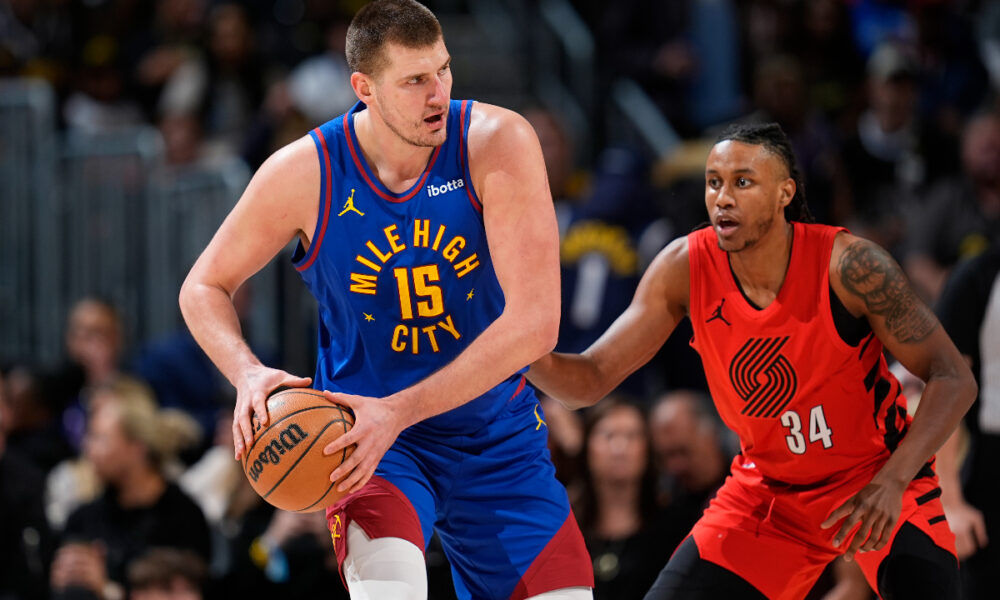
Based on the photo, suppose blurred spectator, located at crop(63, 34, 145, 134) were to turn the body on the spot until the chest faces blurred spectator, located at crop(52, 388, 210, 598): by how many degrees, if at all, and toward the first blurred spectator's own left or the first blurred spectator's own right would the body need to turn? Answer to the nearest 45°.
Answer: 0° — they already face them

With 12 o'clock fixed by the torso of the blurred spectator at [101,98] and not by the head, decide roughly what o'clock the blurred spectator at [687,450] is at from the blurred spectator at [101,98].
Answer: the blurred spectator at [687,450] is roughly at 11 o'clock from the blurred spectator at [101,98].

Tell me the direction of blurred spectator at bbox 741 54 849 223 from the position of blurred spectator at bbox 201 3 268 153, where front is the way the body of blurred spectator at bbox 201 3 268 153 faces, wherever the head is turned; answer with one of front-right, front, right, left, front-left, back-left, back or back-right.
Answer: front-left

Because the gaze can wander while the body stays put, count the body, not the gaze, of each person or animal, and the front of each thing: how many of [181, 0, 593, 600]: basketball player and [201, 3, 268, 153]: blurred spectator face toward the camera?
2

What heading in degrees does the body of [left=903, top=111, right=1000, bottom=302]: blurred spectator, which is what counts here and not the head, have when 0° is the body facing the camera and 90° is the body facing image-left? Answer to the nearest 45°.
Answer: approximately 0°

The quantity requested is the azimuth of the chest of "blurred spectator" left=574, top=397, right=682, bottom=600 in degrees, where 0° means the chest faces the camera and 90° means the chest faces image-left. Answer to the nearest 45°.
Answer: approximately 0°
